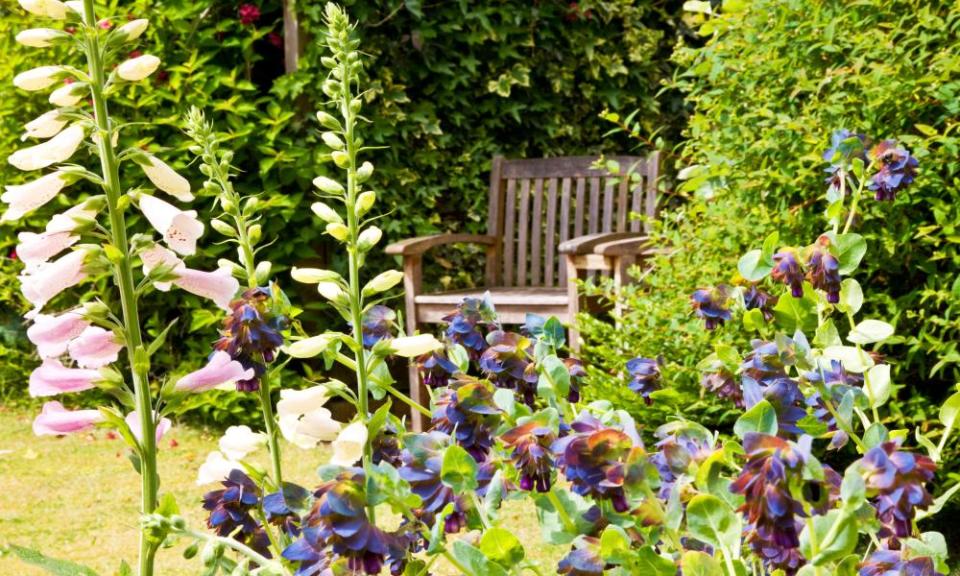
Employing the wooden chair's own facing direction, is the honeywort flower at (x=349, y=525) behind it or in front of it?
in front

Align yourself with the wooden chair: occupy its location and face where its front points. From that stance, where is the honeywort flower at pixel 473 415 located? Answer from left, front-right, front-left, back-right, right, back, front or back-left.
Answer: front-left

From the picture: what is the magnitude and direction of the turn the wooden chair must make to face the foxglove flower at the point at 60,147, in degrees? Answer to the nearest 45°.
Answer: approximately 45° to its left

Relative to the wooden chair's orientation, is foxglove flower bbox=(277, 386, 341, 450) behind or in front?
in front

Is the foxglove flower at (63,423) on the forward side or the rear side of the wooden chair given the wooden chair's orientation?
on the forward side

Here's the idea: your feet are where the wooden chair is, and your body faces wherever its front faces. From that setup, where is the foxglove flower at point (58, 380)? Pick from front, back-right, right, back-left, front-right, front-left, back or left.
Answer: front-left

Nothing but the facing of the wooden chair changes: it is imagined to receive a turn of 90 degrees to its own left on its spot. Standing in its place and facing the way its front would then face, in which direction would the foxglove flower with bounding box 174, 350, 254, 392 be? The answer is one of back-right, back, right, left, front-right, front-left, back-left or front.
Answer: front-right

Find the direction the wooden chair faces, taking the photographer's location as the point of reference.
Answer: facing the viewer and to the left of the viewer
